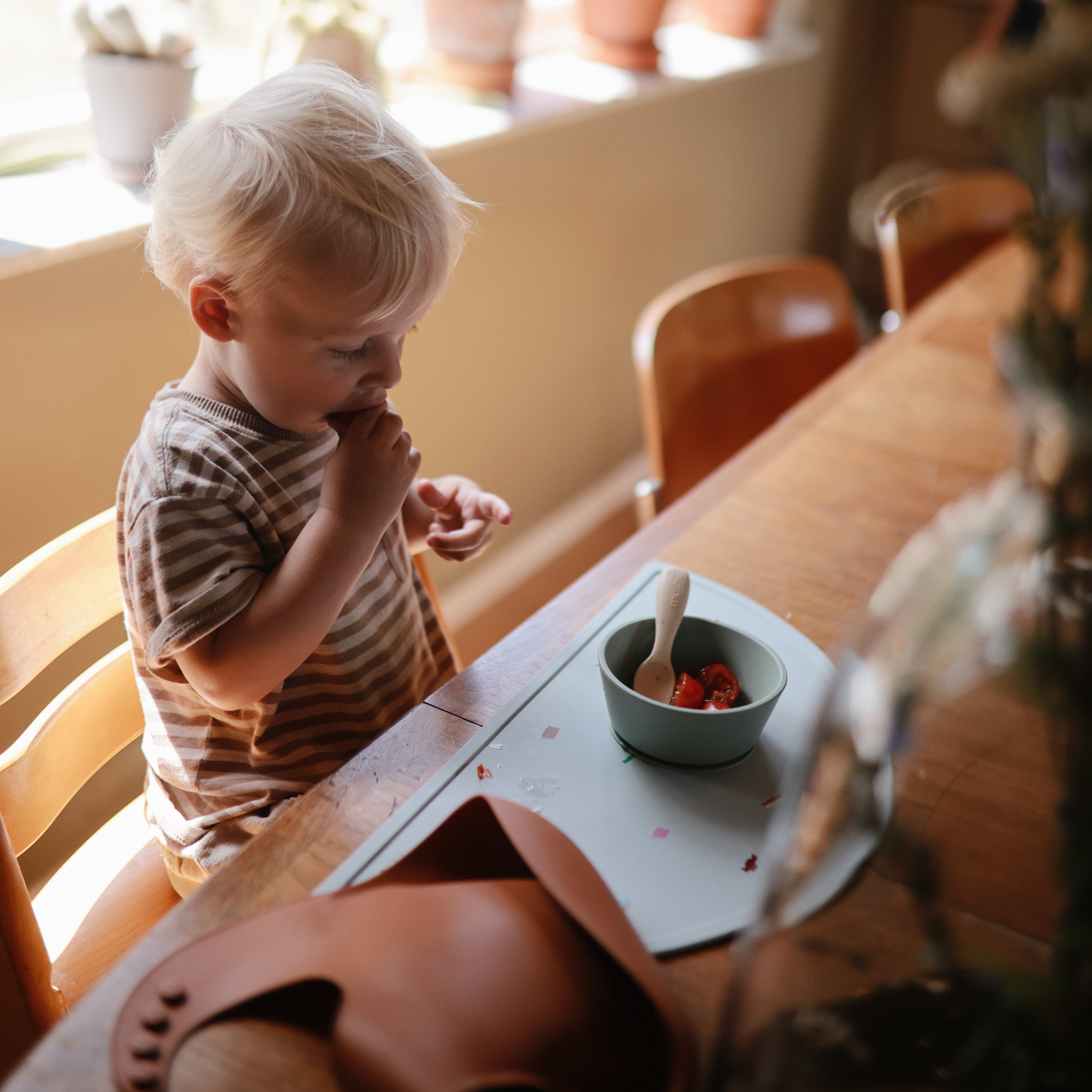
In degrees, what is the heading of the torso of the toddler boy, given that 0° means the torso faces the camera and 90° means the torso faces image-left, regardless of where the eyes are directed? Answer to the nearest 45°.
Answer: approximately 315°

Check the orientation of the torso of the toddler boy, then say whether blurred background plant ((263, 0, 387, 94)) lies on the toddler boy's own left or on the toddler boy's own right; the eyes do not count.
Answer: on the toddler boy's own left

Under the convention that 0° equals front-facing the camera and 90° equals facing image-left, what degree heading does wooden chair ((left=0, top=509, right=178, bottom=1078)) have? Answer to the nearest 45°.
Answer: approximately 315°
